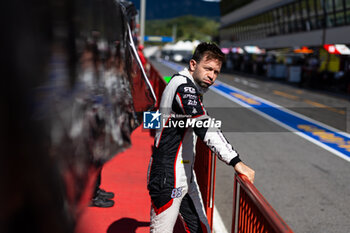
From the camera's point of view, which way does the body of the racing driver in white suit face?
to the viewer's right
